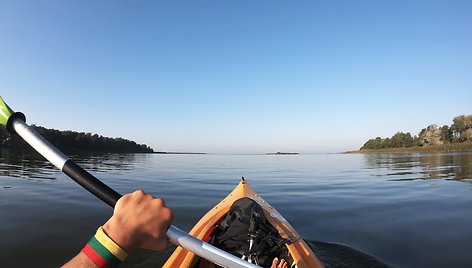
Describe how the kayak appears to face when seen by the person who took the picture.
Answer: facing away from the viewer
